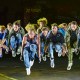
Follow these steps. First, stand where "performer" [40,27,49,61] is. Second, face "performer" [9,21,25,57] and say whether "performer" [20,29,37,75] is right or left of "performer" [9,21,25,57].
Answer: left

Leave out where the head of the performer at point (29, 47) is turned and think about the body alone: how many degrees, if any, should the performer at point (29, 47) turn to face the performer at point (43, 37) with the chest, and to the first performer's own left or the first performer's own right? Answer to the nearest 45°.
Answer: approximately 135° to the first performer's own left

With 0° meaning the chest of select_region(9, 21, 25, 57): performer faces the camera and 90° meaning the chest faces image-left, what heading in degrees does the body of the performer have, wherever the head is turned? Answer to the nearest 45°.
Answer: approximately 0°

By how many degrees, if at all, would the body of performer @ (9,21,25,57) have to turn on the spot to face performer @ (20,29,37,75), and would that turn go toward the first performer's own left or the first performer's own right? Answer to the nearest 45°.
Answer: approximately 45° to the first performer's own left

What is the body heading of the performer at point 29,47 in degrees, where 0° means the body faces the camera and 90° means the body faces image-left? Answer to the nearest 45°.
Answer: approximately 0°

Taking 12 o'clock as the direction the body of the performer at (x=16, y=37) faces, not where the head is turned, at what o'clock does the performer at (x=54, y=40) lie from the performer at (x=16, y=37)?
the performer at (x=54, y=40) is roughly at 9 o'clock from the performer at (x=16, y=37).

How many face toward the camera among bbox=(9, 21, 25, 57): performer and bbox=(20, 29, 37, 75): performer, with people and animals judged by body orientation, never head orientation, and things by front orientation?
2

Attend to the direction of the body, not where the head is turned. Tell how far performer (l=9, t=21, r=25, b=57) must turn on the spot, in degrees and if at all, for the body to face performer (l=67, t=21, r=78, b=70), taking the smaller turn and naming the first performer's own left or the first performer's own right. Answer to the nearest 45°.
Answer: approximately 90° to the first performer's own left
